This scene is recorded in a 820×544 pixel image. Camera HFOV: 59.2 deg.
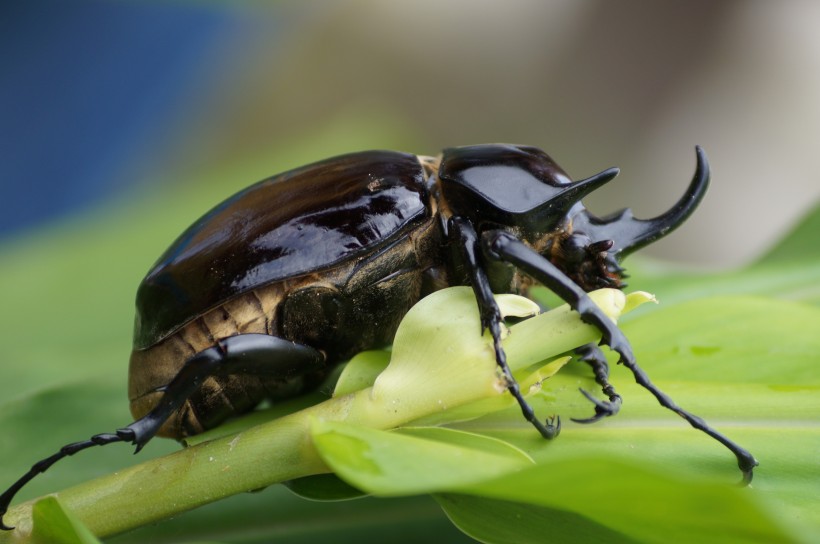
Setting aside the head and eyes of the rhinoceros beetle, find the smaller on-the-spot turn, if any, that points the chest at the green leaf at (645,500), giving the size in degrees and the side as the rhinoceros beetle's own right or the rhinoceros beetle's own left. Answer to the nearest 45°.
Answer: approximately 90° to the rhinoceros beetle's own right

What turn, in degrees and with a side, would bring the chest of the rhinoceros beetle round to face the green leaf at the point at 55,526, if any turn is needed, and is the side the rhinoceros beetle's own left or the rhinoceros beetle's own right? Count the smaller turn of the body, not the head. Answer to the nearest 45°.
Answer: approximately 135° to the rhinoceros beetle's own right

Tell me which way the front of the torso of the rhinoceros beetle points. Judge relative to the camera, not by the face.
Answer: to the viewer's right
